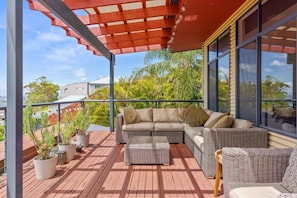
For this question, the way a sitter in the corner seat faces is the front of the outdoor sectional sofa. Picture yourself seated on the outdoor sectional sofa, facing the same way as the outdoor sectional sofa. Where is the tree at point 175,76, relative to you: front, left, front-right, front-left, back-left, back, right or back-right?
back-right

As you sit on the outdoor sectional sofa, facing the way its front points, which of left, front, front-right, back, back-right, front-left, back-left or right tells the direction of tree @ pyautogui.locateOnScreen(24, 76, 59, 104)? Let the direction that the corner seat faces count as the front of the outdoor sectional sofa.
right

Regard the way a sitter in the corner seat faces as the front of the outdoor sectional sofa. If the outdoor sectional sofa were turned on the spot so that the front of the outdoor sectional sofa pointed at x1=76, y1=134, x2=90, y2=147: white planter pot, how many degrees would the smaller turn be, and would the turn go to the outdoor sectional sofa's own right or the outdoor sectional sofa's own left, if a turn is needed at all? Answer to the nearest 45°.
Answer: approximately 45° to the outdoor sectional sofa's own right

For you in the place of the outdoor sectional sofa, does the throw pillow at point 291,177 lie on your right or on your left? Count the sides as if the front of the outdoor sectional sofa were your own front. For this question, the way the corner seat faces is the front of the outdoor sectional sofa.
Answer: on your left

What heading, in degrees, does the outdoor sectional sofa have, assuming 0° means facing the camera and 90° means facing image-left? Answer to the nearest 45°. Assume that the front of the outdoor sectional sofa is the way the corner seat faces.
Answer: approximately 45°

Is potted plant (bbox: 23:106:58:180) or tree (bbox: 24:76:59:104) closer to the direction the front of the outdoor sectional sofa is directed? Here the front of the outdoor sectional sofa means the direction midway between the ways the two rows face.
the potted plant

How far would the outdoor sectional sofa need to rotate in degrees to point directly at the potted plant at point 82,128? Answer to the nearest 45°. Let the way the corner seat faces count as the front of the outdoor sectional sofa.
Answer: approximately 45° to its right
